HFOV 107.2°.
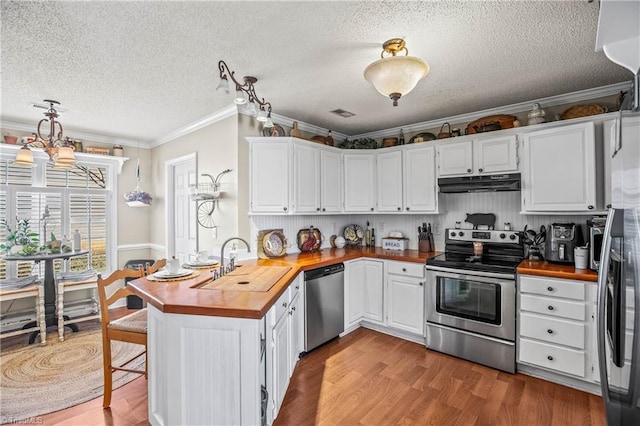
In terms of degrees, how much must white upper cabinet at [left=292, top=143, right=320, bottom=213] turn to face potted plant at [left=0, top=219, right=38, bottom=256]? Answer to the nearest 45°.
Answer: approximately 135° to its right

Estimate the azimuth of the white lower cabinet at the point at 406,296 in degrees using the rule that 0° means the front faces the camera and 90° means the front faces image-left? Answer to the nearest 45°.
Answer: approximately 45°

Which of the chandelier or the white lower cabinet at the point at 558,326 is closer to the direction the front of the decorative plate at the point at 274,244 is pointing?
the white lower cabinet

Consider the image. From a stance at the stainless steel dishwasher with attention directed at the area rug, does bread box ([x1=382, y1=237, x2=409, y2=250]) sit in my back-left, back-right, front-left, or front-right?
back-right

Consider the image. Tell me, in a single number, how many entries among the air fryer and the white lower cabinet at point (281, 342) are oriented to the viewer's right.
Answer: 1

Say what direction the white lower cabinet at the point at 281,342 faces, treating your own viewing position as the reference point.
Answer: facing to the right of the viewer

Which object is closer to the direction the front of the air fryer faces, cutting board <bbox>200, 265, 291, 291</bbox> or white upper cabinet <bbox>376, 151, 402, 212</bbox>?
the cutting board

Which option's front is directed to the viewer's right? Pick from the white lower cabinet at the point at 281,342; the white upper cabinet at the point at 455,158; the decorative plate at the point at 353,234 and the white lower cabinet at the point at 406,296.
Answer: the white lower cabinet at the point at 281,342

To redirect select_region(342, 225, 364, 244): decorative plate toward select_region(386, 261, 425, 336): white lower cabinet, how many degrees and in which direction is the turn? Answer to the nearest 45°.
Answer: approximately 45° to its left

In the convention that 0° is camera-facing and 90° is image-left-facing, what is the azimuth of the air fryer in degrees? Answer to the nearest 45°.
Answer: approximately 0°

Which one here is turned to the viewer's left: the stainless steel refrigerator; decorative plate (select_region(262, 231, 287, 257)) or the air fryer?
the stainless steel refrigerator
